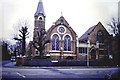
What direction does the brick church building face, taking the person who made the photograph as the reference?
facing the viewer
